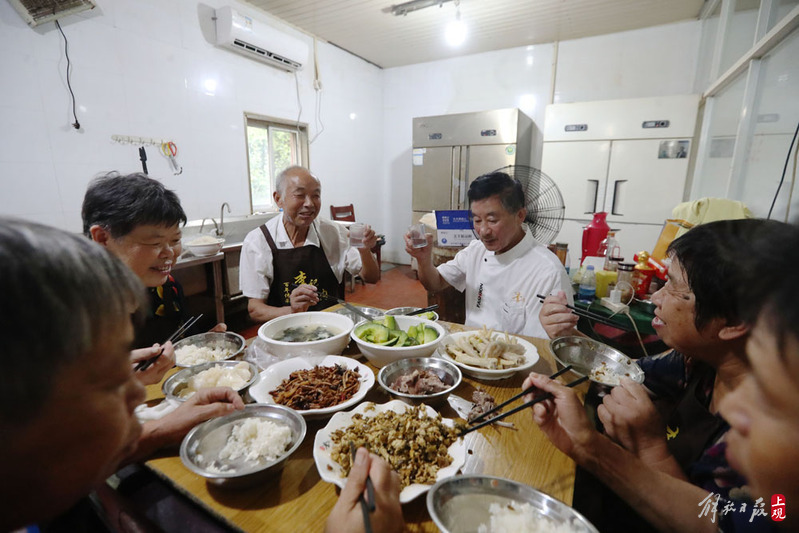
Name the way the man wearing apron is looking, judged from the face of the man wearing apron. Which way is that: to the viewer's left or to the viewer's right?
to the viewer's right

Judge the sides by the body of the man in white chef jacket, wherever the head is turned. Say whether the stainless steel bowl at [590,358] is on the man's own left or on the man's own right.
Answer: on the man's own left

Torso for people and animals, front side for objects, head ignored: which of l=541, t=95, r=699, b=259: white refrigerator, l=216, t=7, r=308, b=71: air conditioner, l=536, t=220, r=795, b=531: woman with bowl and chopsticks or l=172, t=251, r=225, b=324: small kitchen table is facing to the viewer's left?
the woman with bowl and chopsticks

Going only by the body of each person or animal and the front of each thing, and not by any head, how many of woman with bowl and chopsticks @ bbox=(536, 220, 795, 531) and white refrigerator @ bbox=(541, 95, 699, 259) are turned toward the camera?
1

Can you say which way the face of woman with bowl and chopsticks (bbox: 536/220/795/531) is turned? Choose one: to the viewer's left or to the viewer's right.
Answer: to the viewer's left

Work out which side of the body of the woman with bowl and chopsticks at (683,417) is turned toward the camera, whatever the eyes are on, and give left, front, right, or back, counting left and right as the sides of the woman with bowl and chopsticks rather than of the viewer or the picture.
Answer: left

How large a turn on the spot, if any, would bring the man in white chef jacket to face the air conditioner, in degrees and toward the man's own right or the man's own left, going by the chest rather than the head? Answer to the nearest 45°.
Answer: approximately 90° to the man's own right

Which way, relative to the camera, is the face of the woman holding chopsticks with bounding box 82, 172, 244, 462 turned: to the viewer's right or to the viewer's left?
to the viewer's right

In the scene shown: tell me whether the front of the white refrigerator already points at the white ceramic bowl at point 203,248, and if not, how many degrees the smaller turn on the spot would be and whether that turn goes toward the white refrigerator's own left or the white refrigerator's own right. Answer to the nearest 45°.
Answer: approximately 45° to the white refrigerator's own right
